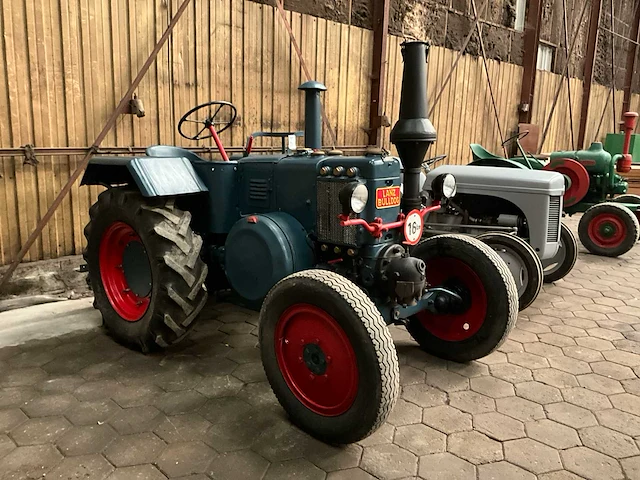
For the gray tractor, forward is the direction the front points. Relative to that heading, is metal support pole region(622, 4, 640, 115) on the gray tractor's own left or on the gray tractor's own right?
on the gray tractor's own left

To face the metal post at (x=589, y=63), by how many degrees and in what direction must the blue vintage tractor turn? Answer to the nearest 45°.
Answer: approximately 90° to its left

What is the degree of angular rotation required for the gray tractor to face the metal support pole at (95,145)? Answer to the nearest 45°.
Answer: approximately 135° to its right

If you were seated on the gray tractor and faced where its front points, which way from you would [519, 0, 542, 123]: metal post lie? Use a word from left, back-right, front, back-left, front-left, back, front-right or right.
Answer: back-left

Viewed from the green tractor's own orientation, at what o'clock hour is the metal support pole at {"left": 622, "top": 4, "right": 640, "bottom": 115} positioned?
The metal support pole is roughly at 9 o'clock from the green tractor.

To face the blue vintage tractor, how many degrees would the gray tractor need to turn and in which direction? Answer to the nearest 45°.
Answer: approximately 90° to its right

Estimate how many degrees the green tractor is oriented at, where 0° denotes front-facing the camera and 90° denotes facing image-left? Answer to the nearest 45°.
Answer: approximately 270°

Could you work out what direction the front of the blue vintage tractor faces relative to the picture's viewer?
facing the viewer and to the right of the viewer

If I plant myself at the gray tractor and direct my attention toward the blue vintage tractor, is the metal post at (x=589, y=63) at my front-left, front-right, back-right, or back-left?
back-right

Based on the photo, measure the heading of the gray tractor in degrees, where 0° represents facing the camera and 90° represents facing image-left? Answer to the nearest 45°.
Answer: approximately 315°

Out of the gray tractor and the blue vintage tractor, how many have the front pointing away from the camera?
0

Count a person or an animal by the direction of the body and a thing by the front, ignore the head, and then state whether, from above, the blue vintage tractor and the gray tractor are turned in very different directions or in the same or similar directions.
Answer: same or similar directions

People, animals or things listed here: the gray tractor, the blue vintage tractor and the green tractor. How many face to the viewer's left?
0

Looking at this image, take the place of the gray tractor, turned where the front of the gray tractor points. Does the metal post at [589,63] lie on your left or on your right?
on your left

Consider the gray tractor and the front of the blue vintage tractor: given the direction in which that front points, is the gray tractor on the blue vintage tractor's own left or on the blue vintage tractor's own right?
on the blue vintage tractor's own left
